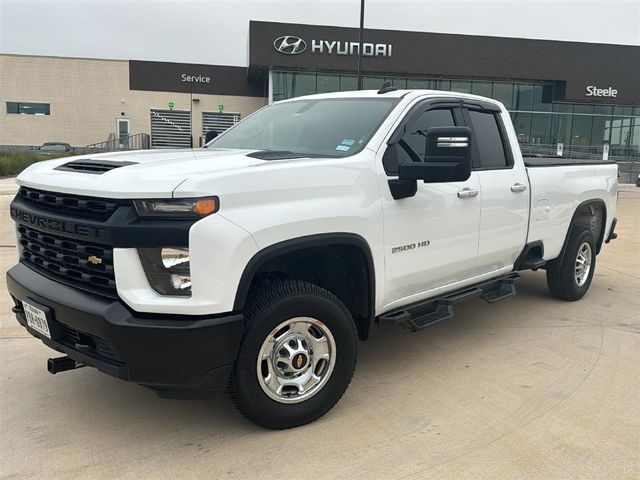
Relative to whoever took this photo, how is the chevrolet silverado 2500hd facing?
facing the viewer and to the left of the viewer

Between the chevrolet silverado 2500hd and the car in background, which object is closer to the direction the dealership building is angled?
the chevrolet silverado 2500hd

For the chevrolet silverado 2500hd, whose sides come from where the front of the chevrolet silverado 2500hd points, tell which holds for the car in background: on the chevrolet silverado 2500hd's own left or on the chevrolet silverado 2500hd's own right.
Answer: on the chevrolet silverado 2500hd's own right

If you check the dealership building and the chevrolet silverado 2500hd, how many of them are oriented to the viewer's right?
0

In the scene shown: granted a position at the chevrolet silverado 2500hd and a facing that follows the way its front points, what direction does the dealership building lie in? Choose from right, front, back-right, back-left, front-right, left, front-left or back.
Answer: back-right

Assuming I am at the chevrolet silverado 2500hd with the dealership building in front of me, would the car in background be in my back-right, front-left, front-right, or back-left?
front-left

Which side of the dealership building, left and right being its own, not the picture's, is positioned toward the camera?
front

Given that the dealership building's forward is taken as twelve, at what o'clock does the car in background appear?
The car in background is roughly at 3 o'clock from the dealership building.

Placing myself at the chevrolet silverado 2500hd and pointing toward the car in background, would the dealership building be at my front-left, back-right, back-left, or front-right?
front-right

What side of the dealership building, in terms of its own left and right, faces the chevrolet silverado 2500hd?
front
